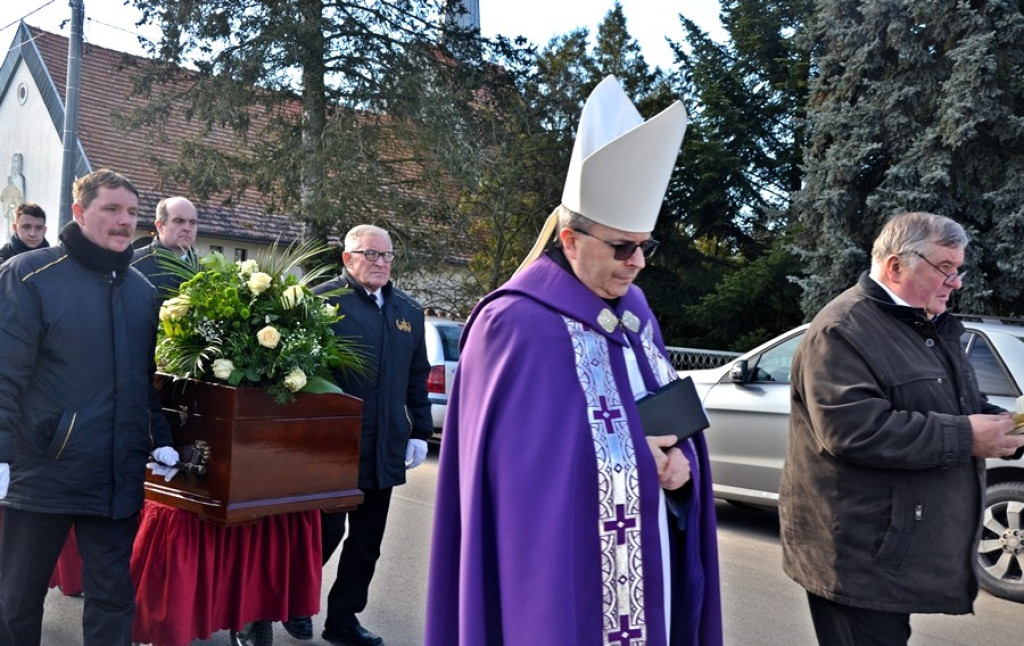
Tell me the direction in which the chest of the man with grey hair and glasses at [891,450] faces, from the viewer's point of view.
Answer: to the viewer's right

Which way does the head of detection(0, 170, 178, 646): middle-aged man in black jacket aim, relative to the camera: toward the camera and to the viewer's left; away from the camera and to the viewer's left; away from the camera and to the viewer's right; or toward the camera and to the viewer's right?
toward the camera and to the viewer's right

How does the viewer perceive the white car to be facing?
facing away from the viewer

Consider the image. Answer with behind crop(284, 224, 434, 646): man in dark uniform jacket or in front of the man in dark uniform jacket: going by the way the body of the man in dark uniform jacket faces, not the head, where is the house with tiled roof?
behind

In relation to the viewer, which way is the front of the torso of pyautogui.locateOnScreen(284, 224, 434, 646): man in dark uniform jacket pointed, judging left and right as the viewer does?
facing the viewer and to the right of the viewer

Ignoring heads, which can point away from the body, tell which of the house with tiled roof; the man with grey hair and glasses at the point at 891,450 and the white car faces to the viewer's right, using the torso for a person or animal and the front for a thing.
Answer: the man with grey hair and glasses

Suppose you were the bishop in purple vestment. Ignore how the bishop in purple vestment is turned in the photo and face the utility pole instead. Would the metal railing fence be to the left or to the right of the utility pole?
right

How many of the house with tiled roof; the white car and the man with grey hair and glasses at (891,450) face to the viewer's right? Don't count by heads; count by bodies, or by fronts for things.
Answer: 1

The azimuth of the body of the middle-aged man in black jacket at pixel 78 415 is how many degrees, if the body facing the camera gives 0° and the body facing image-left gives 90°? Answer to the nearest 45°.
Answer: approximately 315°

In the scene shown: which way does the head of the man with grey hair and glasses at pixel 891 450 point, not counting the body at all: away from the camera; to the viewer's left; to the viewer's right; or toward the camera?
to the viewer's right
